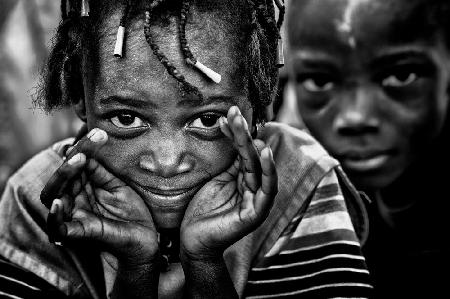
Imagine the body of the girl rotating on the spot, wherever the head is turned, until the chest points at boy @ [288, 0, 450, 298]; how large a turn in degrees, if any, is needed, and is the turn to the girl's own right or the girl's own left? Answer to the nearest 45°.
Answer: approximately 135° to the girl's own left

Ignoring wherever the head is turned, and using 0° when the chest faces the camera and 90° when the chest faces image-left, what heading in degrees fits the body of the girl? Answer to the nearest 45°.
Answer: approximately 0°

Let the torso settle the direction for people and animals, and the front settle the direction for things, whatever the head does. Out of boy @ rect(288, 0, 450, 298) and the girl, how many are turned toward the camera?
2

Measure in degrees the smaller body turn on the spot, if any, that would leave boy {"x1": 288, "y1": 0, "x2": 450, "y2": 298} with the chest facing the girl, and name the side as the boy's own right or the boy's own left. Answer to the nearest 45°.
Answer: approximately 45° to the boy's own right
